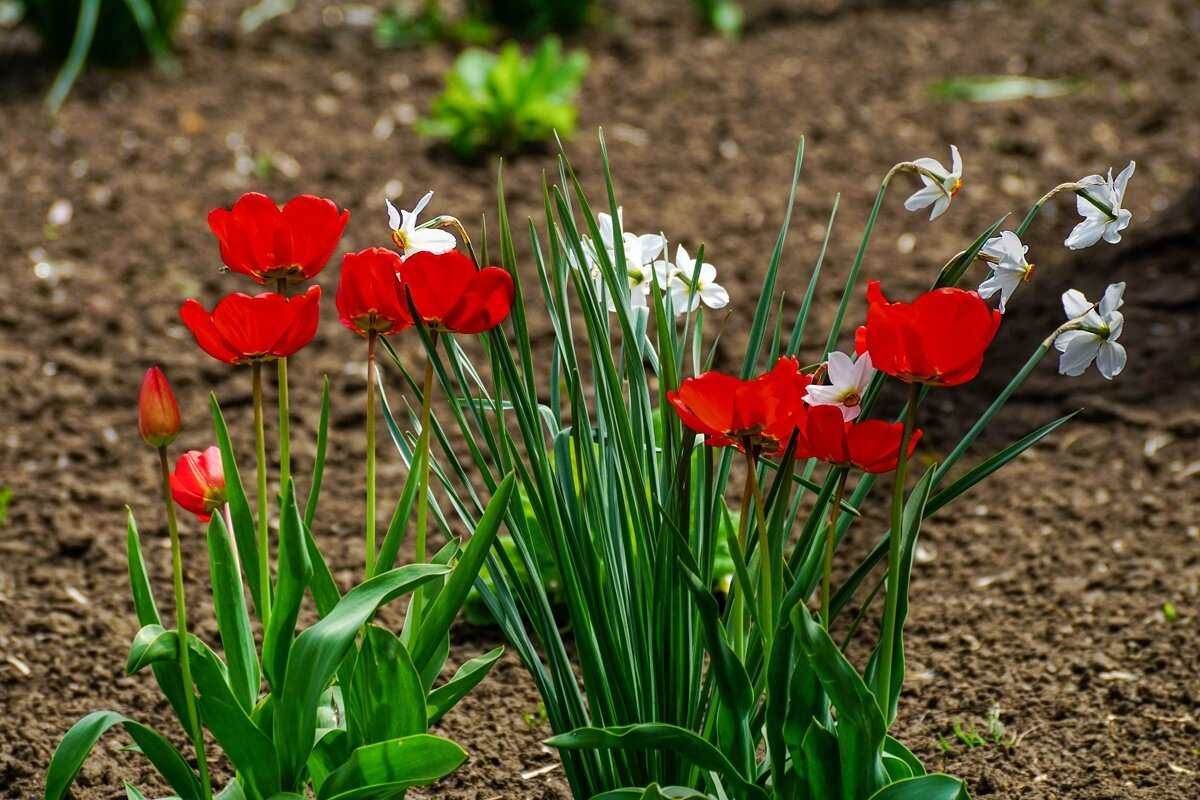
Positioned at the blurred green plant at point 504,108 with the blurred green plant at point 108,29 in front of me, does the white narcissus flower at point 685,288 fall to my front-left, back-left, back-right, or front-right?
back-left

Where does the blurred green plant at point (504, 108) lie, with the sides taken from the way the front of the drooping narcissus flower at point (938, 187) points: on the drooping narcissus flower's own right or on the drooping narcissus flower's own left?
on the drooping narcissus flower's own left

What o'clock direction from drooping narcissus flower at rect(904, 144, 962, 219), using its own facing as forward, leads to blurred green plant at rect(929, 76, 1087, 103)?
The blurred green plant is roughly at 9 o'clock from the drooping narcissus flower.

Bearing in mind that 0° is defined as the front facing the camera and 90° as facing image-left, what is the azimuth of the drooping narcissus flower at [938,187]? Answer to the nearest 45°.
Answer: approximately 270°

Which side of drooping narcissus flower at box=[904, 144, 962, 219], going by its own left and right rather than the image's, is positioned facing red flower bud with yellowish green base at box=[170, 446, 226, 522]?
back

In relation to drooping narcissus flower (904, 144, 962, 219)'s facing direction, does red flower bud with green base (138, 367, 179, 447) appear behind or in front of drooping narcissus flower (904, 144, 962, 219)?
behind

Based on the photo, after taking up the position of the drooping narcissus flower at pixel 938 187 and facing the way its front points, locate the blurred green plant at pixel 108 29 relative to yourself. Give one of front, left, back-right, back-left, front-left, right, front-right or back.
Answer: back-left
